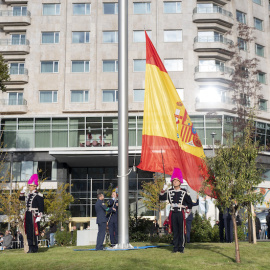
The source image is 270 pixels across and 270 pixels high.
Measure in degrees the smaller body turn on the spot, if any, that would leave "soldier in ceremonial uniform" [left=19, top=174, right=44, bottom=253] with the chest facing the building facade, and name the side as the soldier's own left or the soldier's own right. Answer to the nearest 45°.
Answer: approximately 135° to the soldier's own right

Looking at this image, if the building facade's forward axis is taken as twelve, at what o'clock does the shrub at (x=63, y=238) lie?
The shrub is roughly at 12 o'clock from the building facade.

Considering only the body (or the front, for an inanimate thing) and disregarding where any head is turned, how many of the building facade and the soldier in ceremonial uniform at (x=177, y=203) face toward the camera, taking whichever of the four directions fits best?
2

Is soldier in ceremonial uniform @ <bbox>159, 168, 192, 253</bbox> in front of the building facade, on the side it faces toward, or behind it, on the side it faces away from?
in front

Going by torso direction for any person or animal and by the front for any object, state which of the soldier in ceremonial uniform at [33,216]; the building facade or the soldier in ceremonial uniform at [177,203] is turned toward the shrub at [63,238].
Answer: the building facade

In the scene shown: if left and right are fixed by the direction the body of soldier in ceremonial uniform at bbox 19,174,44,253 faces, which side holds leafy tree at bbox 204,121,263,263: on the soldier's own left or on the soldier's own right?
on the soldier's own left

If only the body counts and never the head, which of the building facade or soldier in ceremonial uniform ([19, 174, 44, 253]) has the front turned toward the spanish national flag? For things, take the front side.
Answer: the building facade

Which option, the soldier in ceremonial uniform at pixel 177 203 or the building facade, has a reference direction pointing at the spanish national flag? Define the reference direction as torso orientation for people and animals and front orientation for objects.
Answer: the building facade

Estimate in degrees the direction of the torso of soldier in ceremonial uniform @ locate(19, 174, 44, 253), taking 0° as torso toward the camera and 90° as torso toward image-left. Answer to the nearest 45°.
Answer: approximately 45°

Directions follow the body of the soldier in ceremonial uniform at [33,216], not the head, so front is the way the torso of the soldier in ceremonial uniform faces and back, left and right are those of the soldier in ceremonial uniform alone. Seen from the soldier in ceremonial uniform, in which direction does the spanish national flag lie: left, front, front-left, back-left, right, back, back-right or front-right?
back-left

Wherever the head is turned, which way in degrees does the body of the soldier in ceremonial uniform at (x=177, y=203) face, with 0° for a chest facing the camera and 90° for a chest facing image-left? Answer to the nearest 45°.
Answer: approximately 0°

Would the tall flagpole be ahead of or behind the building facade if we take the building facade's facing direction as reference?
ahead

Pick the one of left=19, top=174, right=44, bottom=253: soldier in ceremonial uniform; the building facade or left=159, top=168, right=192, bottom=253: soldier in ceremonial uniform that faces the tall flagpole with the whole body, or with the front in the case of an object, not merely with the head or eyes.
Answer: the building facade
